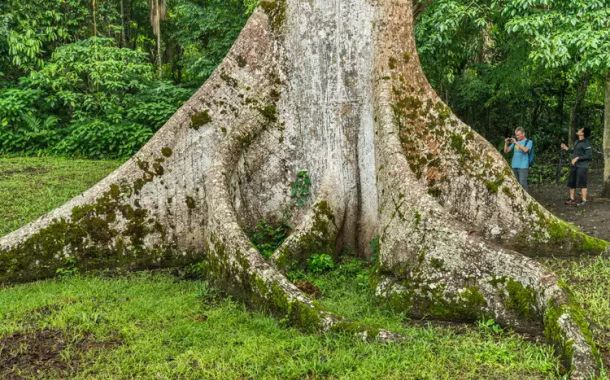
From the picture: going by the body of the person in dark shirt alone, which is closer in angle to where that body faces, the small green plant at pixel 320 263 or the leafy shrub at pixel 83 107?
the leafy shrub

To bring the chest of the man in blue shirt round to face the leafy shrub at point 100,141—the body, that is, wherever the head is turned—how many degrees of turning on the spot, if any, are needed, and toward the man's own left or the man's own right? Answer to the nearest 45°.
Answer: approximately 45° to the man's own right

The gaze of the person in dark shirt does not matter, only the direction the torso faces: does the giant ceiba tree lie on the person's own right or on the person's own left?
on the person's own left

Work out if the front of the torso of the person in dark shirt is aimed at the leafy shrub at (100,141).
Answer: yes

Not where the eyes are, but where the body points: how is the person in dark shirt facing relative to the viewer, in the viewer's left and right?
facing to the left of the viewer

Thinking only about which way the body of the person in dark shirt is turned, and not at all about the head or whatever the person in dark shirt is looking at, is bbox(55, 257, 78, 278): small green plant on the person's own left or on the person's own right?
on the person's own left

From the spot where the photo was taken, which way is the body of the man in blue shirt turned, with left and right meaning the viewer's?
facing the viewer and to the left of the viewer

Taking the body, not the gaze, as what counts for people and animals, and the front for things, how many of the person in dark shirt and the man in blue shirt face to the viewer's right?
0

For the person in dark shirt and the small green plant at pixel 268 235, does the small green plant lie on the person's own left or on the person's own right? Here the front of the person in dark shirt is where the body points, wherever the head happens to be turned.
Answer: on the person's own left

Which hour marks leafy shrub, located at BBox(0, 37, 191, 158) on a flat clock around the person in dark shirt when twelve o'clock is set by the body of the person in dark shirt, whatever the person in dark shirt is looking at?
The leafy shrub is roughly at 12 o'clock from the person in dark shirt.
